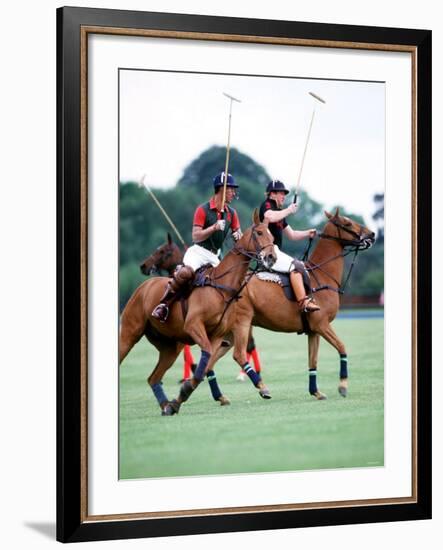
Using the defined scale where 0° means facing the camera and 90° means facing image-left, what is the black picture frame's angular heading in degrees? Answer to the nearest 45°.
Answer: approximately 315°
